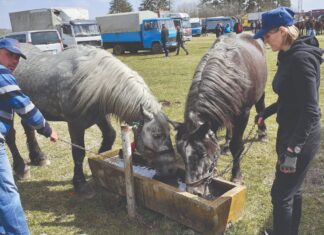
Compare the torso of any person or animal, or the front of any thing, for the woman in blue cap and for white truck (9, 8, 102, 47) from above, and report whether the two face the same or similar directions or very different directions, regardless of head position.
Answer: very different directions

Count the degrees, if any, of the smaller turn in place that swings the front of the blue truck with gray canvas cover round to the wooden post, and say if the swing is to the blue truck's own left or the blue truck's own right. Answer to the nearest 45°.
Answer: approximately 45° to the blue truck's own right

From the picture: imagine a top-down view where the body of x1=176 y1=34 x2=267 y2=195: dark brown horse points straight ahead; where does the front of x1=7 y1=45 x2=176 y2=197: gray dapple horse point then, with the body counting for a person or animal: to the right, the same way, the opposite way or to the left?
to the left

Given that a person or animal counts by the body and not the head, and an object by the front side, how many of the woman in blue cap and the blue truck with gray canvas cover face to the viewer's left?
1

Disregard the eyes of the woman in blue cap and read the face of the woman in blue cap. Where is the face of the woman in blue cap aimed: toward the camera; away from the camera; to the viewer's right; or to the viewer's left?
to the viewer's left

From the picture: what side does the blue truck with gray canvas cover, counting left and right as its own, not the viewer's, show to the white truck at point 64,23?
back

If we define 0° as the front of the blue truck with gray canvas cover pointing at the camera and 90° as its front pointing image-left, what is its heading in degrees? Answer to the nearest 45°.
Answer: approximately 315°

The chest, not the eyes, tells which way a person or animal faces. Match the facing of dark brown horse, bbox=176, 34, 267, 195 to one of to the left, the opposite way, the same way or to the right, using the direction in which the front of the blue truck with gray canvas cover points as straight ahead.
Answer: to the right

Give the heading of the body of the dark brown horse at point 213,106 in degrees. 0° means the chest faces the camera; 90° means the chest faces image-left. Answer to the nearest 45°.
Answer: approximately 45°

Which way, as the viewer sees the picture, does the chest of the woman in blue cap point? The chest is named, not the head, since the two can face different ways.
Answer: to the viewer's left
